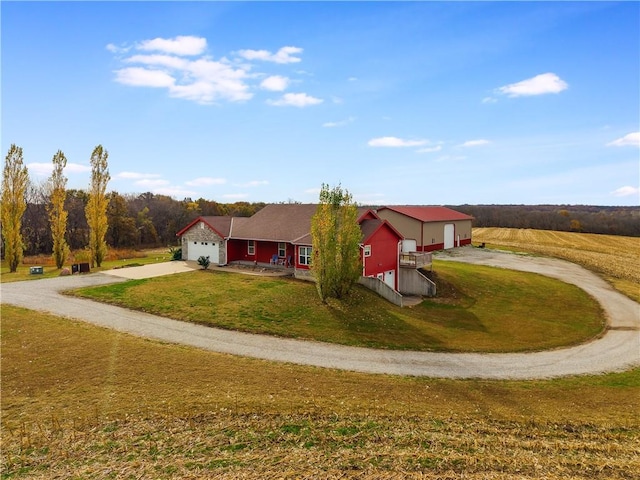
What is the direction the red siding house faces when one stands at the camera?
facing the viewer and to the left of the viewer

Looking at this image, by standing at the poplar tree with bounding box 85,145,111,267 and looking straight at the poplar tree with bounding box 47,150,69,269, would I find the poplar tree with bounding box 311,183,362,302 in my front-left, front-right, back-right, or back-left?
back-left

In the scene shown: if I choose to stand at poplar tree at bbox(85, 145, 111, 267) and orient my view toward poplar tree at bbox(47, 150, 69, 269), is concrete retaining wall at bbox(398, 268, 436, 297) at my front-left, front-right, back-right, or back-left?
back-left

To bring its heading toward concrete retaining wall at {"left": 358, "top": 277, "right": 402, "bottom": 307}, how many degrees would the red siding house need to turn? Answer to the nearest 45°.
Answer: approximately 90° to its left

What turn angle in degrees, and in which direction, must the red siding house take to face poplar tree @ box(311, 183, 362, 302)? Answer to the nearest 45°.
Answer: approximately 45° to its left

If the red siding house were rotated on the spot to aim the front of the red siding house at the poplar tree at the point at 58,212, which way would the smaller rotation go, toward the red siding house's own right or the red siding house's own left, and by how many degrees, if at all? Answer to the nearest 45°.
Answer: approximately 45° to the red siding house's own right

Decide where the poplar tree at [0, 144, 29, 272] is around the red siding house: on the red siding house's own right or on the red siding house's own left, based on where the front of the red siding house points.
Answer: on the red siding house's own right

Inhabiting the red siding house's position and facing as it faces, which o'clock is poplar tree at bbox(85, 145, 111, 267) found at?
The poplar tree is roughly at 2 o'clock from the red siding house.
